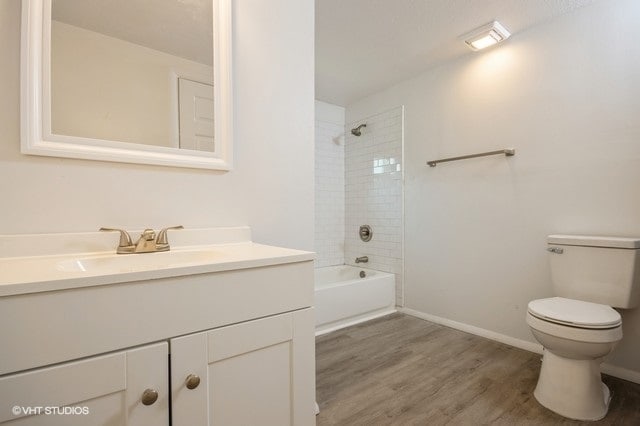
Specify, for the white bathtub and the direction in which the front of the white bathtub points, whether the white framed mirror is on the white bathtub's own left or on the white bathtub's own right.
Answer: on the white bathtub's own right

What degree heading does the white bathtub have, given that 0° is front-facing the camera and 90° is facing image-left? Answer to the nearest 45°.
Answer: approximately 315°

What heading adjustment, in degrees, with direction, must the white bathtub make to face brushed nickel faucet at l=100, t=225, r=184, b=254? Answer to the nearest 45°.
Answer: approximately 90° to its right

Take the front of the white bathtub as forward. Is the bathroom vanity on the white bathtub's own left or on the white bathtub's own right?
on the white bathtub's own right

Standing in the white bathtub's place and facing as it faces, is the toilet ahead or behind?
ahead
